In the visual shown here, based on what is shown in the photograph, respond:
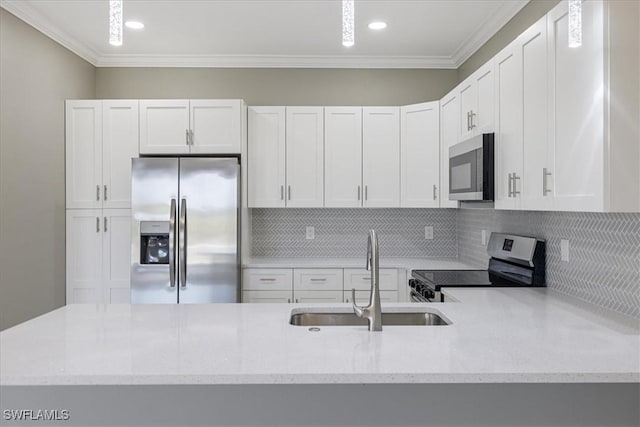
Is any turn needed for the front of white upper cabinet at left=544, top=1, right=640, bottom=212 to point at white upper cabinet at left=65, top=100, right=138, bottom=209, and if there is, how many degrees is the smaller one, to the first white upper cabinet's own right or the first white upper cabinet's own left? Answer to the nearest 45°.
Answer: approximately 45° to the first white upper cabinet's own right

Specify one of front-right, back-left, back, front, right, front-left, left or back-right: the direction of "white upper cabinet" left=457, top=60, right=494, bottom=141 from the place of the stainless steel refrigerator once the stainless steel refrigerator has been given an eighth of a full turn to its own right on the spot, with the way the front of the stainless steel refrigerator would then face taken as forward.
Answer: left

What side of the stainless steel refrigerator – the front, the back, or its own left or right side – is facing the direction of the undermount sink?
front

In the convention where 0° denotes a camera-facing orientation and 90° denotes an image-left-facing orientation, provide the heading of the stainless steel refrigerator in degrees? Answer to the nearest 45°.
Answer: approximately 0°

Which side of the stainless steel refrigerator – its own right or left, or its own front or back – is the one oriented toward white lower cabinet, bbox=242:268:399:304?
left

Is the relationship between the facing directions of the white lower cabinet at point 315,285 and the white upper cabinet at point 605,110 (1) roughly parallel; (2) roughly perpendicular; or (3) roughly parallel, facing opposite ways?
roughly perpendicular

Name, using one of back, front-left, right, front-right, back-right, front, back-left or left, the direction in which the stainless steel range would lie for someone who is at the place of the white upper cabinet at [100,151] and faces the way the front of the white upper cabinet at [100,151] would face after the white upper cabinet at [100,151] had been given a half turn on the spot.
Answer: back-right

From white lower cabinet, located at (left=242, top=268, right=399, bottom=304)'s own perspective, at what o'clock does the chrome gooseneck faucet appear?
The chrome gooseneck faucet is roughly at 12 o'clock from the white lower cabinet.
